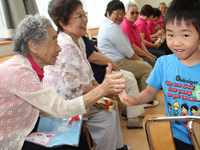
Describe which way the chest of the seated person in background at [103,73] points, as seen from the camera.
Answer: to the viewer's right

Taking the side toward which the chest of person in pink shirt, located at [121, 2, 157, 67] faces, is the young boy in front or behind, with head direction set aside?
in front

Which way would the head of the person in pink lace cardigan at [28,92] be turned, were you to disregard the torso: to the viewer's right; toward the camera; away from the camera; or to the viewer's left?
to the viewer's right

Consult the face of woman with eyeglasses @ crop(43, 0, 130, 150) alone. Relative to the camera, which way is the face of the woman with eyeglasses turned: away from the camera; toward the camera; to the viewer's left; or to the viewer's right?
to the viewer's right

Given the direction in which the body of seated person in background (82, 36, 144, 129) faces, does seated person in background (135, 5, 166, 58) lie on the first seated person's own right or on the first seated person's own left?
on the first seated person's own left

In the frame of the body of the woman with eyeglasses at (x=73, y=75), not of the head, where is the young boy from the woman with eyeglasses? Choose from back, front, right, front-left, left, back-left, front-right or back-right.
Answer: front-right

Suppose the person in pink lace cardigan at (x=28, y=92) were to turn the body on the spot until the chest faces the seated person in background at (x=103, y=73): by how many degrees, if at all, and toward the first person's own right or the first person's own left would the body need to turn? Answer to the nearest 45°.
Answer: approximately 45° to the first person's own left

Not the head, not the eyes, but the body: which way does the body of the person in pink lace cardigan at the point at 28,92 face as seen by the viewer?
to the viewer's right

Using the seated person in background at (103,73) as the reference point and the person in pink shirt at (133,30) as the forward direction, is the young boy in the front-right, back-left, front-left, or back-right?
back-right
